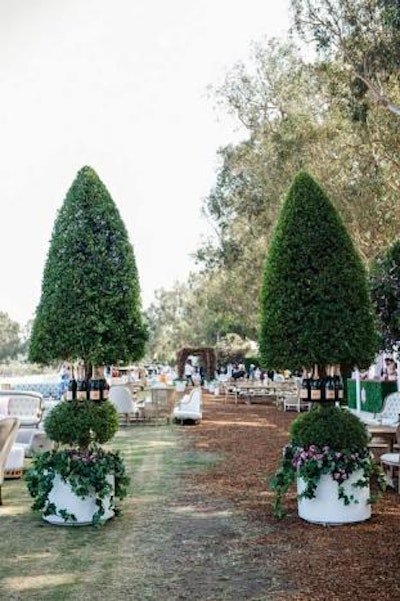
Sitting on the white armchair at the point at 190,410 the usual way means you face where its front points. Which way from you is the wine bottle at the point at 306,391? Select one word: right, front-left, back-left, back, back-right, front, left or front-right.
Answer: left

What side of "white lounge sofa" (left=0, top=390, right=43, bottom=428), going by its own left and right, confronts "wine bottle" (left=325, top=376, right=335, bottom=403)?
front

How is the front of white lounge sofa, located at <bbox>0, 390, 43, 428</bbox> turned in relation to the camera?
facing the viewer

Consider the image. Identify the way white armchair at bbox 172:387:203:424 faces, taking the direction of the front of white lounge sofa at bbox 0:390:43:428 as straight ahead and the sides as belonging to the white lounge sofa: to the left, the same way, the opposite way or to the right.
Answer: to the right

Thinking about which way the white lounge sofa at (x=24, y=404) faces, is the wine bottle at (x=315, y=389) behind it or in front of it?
in front

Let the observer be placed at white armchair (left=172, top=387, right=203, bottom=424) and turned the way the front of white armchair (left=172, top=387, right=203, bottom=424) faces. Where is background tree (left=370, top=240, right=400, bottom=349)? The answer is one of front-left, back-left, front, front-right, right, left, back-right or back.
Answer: back

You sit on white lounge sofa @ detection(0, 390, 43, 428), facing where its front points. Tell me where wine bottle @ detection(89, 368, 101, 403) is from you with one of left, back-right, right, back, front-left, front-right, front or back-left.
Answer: front

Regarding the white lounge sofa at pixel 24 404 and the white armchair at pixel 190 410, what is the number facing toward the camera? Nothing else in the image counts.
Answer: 1
